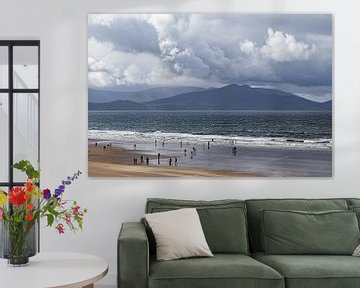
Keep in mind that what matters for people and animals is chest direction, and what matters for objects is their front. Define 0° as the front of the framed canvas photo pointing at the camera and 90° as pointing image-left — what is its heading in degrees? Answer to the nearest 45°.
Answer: approximately 0°

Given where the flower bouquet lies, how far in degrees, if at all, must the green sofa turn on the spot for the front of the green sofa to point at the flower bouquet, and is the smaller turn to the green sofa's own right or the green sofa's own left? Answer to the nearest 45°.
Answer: approximately 45° to the green sofa's own right

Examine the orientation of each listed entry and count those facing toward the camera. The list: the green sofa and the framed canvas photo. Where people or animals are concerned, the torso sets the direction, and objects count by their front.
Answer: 2

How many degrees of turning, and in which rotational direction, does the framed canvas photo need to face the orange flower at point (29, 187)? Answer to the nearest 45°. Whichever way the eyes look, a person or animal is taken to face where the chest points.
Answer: approximately 45° to its right

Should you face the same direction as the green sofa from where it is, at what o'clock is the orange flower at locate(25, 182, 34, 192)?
The orange flower is roughly at 2 o'clock from the green sofa.

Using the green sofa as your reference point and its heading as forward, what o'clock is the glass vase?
The glass vase is roughly at 2 o'clock from the green sofa.
